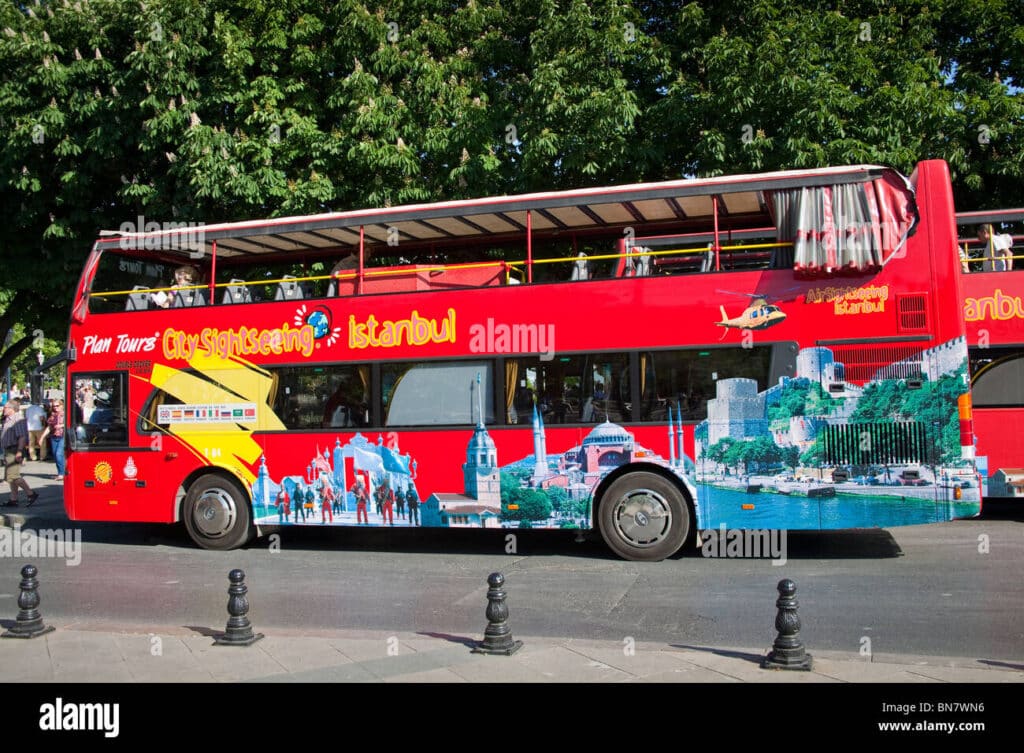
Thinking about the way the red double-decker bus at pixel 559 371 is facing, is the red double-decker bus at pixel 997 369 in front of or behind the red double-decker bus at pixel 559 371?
behind

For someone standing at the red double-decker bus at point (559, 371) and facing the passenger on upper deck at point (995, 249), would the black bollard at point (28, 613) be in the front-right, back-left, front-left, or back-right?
back-right

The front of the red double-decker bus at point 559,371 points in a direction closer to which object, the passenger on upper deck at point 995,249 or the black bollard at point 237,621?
the black bollard

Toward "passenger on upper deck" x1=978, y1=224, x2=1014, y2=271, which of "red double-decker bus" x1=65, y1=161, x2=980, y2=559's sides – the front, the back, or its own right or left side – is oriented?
back

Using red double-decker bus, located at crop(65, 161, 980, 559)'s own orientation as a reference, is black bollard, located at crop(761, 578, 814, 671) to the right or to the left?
on its left

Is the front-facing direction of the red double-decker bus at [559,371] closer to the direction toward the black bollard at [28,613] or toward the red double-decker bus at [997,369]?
the black bollard

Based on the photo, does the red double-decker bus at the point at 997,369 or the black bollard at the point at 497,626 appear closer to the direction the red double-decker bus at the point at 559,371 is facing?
the black bollard

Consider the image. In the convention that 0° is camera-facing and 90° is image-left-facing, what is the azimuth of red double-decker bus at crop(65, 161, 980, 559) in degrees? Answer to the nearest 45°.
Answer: approximately 90°

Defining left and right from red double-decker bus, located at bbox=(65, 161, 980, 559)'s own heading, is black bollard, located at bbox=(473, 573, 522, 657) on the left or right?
on its left

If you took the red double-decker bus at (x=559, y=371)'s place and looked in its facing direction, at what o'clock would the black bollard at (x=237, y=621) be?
The black bollard is roughly at 10 o'clock from the red double-decker bus.
